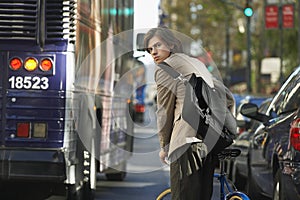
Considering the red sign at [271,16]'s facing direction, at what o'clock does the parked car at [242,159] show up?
The parked car is roughly at 12 o'clock from the red sign.

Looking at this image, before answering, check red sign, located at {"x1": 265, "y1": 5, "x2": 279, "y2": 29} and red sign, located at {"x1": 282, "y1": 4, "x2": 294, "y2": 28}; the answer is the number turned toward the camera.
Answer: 2

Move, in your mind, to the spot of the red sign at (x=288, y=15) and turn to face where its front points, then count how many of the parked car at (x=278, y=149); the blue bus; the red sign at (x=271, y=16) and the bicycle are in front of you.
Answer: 3

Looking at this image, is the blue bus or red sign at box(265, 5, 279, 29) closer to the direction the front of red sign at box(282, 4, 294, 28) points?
the blue bus

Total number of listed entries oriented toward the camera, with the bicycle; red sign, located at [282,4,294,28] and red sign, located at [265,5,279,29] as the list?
2

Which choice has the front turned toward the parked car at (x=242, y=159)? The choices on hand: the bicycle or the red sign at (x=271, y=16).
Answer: the red sign

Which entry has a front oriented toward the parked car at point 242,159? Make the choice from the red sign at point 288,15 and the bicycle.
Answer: the red sign

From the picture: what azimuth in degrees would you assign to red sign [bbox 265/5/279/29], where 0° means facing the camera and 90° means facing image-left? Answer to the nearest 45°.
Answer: approximately 0°
